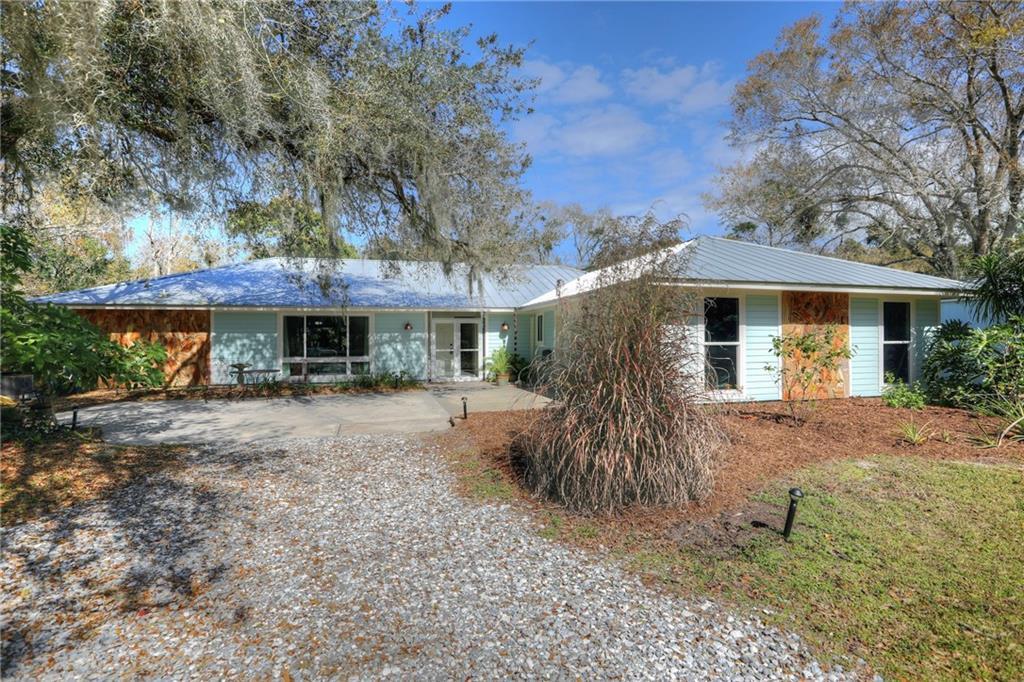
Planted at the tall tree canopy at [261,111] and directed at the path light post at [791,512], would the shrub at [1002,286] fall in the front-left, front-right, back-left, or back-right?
front-left

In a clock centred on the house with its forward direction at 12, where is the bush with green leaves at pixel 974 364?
The bush with green leaves is roughly at 10 o'clock from the house.

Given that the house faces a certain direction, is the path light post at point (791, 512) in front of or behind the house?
in front

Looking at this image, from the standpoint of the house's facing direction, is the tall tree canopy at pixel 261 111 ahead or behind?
ahead

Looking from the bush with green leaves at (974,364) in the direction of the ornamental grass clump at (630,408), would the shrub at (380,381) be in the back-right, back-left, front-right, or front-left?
front-right

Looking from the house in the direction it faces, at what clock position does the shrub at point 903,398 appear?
The shrub is roughly at 10 o'clock from the house.

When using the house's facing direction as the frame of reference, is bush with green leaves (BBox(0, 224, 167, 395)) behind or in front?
in front

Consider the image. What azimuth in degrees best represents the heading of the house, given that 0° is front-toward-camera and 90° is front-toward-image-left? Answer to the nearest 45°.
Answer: approximately 0°

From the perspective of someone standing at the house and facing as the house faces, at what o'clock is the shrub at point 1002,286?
The shrub is roughly at 10 o'clock from the house.

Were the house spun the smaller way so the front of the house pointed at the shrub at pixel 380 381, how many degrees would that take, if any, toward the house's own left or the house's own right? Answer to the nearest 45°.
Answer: approximately 90° to the house's own right
